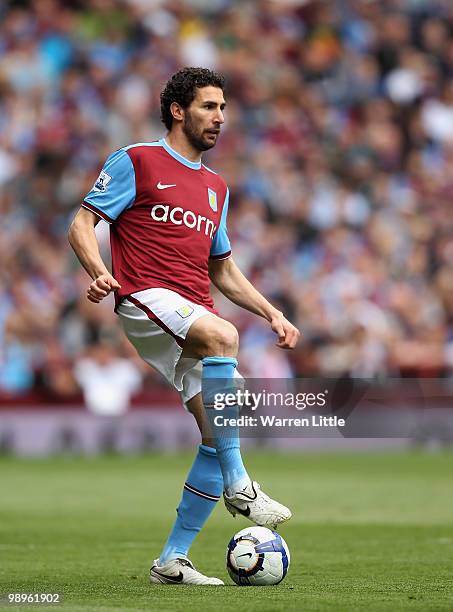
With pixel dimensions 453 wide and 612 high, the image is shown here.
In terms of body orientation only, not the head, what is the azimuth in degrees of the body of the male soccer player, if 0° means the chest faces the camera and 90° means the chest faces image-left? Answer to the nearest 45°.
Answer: approximately 315°
